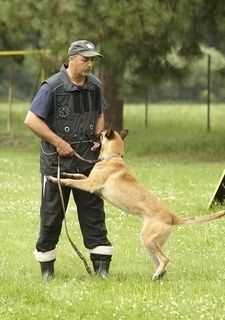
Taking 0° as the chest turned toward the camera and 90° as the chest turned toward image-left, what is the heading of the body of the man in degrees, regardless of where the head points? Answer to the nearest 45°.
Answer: approximately 315°

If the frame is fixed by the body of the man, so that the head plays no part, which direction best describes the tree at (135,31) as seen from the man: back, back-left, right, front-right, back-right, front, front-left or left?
back-left

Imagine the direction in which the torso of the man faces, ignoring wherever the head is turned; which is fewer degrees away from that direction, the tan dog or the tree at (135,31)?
the tan dog

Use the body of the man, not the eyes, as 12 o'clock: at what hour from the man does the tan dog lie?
The tan dog is roughly at 11 o'clock from the man.
